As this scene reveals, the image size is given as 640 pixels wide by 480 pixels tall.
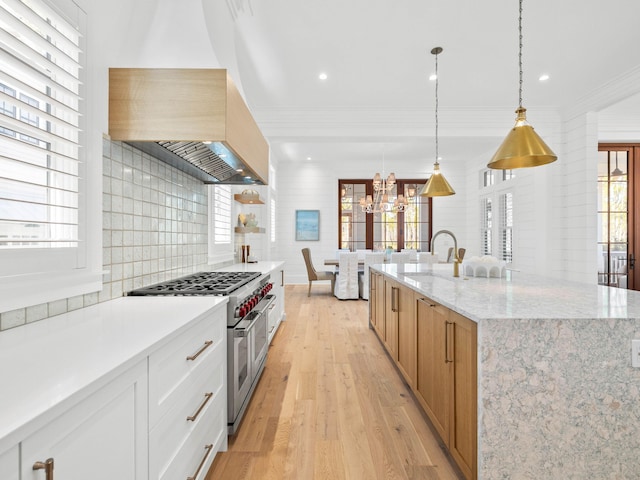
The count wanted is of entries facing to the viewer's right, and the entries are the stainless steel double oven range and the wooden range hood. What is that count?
2

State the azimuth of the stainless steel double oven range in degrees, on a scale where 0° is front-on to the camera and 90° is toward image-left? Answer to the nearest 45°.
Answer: approximately 270°

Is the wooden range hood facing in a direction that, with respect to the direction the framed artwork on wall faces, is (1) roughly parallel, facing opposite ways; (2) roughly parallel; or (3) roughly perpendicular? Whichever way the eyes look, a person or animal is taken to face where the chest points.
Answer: roughly perpendicular

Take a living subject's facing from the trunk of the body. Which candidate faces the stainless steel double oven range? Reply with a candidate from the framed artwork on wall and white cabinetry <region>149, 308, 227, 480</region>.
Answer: the framed artwork on wall

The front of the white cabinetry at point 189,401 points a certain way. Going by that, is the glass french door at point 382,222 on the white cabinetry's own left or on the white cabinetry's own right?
on the white cabinetry's own left

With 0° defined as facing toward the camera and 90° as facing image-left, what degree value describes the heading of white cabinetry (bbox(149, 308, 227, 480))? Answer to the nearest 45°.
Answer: approximately 315°

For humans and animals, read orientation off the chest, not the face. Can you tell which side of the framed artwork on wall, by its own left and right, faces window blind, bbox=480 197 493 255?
left

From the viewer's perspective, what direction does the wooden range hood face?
to the viewer's right

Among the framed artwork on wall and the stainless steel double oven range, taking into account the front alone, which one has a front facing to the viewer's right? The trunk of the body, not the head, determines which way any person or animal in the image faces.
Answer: the stainless steel double oven range

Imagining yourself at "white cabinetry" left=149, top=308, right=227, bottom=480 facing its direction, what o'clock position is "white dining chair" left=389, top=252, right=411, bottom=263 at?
The white dining chair is roughly at 9 o'clock from the white cabinetry.

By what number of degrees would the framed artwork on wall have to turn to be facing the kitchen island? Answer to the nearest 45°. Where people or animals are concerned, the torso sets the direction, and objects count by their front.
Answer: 0° — it already faces it

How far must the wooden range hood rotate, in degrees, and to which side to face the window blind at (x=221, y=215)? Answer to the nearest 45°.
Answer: approximately 90° to its left
